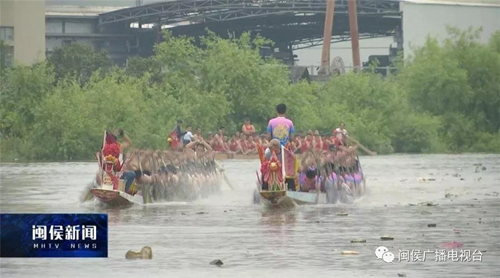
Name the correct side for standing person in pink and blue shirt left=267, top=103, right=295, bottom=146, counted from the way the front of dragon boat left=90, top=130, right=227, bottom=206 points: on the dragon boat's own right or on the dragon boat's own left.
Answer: on the dragon boat's own left

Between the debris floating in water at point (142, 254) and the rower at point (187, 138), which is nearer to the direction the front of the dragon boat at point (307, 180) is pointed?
the debris floating in water

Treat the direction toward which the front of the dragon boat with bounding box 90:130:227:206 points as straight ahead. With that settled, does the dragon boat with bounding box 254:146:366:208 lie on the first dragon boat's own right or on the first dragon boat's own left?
on the first dragon boat's own left

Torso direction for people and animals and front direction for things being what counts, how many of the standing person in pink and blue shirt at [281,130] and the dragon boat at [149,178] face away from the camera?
1

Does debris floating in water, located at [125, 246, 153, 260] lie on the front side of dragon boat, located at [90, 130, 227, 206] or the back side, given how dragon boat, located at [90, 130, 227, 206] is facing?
on the front side

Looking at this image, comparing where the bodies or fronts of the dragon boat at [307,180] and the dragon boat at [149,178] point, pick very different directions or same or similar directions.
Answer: same or similar directions

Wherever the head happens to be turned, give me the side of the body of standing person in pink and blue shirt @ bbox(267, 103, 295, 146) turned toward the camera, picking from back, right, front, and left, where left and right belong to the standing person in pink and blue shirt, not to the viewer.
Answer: back

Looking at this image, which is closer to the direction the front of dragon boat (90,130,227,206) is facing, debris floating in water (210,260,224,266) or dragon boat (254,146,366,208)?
the debris floating in water

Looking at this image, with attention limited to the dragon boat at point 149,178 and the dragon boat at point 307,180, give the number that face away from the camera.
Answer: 0

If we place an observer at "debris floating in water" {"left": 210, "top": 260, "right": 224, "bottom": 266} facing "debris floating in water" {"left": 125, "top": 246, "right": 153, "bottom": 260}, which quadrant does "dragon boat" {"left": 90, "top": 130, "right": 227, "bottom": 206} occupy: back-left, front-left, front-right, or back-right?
front-right
